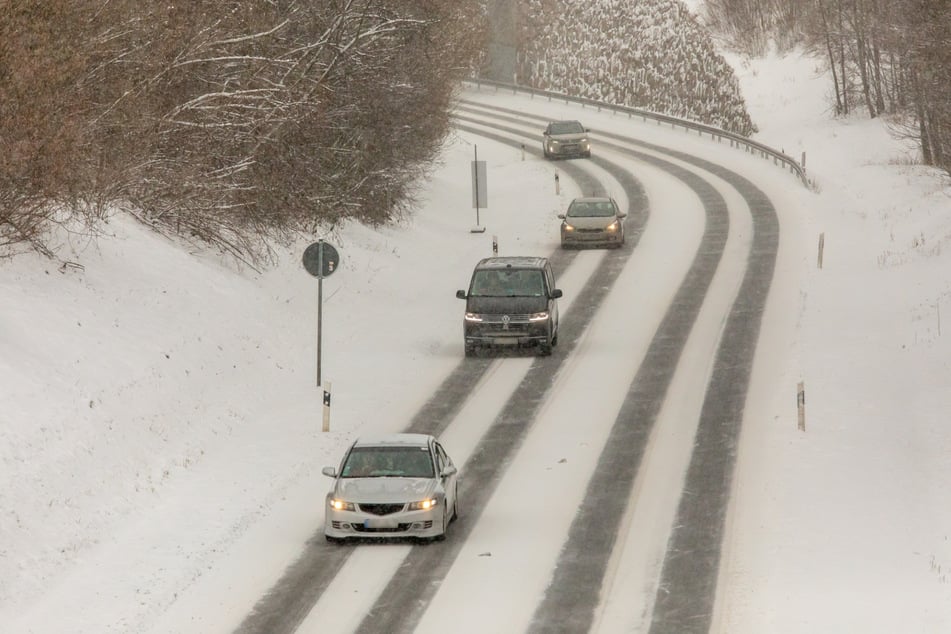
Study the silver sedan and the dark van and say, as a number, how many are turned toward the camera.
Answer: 2

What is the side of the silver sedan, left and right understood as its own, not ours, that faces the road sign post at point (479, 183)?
back

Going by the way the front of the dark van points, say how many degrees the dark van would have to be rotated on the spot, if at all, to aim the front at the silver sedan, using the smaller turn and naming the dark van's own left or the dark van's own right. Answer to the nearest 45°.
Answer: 0° — it already faces it

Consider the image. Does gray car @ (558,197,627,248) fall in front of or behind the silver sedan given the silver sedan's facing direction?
behind

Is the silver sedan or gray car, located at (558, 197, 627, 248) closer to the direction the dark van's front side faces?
the silver sedan

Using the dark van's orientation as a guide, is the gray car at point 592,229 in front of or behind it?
behind

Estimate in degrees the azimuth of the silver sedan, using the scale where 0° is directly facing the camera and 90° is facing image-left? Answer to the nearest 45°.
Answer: approximately 0°
